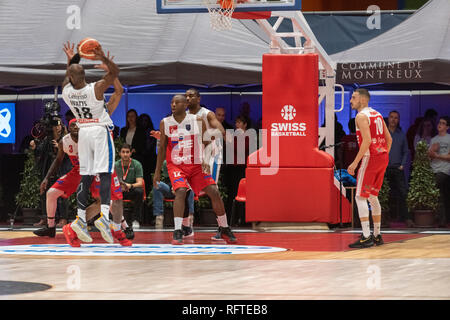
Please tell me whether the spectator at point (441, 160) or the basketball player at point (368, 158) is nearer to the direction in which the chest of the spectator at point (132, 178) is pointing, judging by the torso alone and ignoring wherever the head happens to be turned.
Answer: the basketball player

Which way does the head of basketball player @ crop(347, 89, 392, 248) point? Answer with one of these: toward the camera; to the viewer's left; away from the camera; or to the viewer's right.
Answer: to the viewer's left

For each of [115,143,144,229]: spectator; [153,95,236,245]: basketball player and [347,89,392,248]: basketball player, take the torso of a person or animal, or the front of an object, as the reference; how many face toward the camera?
2

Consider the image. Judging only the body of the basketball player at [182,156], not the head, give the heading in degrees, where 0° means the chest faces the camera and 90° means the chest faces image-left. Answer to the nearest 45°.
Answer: approximately 0°

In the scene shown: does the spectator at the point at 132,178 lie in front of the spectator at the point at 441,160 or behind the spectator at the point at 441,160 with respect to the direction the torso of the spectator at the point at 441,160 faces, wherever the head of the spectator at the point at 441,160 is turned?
in front

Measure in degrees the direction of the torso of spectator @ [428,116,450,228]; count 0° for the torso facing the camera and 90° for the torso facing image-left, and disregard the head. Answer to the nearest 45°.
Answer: approximately 45°

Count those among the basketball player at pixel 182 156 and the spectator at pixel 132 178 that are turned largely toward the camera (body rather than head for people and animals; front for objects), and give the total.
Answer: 2

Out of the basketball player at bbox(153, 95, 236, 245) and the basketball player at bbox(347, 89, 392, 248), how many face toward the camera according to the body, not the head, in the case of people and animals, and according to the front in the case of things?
1

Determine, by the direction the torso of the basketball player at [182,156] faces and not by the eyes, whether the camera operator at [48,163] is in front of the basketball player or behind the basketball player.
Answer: behind
